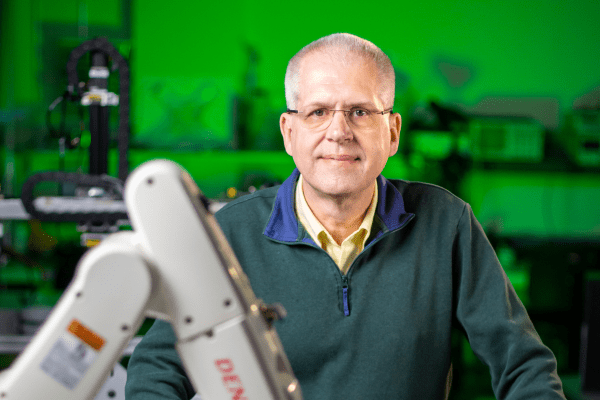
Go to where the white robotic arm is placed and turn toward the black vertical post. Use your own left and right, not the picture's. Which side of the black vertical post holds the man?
right

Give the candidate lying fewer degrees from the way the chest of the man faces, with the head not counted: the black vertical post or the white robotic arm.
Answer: the white robotic arm

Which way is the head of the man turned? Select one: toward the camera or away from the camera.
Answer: toward the camera

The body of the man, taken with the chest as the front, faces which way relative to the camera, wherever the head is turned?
toward the camera

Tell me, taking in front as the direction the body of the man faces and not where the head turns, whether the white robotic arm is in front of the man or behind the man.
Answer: in front

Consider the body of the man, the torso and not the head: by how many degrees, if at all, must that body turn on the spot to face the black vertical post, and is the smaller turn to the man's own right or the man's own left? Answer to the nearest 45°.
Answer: approximately 135° to the man's own right
